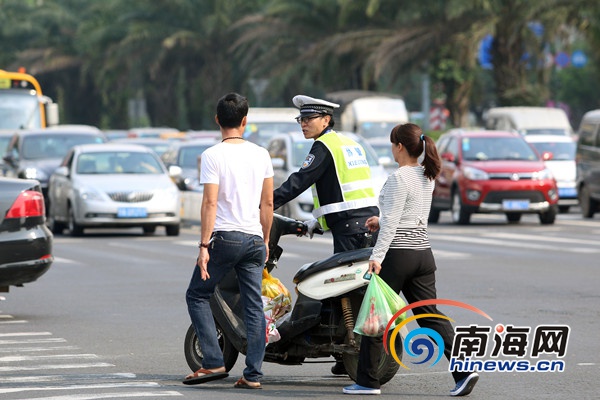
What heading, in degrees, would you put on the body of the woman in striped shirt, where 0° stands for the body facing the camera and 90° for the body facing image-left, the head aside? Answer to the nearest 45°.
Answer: approximately 135°

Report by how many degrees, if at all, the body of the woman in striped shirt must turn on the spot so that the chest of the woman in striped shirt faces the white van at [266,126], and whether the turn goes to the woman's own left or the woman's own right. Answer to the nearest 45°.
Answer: approximately 45° to the woman's own right

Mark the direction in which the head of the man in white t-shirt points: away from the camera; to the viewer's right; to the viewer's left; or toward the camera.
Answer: away from the camera

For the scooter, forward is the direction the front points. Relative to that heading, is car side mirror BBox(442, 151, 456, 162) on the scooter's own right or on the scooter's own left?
on the scooter's own right

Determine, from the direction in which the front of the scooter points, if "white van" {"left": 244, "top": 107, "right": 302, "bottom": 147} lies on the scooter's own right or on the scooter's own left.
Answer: on the scooter's own right

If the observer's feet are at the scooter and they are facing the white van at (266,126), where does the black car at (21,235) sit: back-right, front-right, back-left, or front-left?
front-left

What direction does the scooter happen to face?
to the viewer's left
